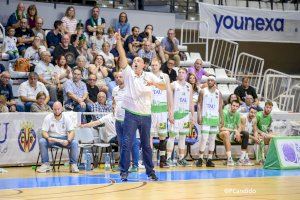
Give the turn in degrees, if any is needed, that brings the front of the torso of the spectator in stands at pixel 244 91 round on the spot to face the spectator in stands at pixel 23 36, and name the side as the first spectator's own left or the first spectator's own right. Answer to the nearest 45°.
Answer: approximately 90° to the first spectator's own right

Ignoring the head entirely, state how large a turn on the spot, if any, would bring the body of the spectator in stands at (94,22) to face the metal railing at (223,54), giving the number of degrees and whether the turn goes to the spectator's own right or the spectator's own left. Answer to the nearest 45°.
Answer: approximately 135° to the spectator's own left

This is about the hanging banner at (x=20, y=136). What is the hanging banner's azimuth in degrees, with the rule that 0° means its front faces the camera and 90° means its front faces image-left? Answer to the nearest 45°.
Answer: approximately 0°

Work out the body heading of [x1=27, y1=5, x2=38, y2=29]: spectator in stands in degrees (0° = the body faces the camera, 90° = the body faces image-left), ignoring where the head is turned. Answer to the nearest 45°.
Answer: approximately 0°

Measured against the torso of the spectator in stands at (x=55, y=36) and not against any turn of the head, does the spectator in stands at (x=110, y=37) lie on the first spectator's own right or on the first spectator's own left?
on the first spectator's own left

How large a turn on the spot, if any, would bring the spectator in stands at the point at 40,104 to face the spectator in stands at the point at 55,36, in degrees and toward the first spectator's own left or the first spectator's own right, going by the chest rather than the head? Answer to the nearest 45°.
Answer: approximately 180°

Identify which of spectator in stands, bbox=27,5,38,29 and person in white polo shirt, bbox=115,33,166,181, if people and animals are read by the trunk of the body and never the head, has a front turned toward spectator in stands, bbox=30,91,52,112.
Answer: spectator in stands, bbox=27,5,38,29
